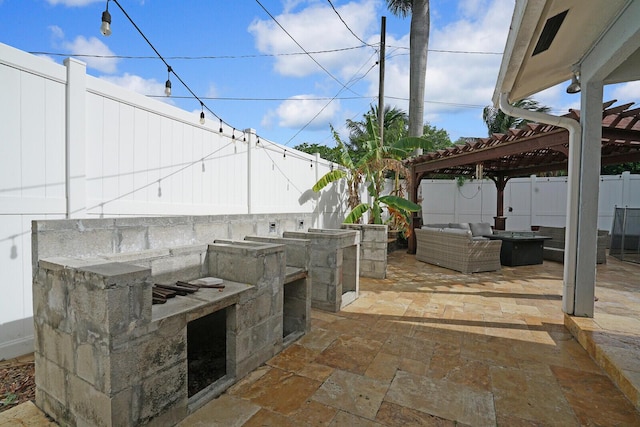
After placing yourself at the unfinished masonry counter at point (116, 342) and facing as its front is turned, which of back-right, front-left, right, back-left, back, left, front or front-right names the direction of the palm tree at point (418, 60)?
left

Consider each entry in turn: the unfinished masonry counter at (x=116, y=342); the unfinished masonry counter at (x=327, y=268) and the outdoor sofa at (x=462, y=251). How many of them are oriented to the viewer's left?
0

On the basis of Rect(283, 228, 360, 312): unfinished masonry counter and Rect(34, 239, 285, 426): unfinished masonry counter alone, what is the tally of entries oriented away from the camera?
0

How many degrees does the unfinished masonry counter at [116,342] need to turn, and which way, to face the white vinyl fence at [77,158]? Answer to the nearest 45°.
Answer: approximately 135° to its left

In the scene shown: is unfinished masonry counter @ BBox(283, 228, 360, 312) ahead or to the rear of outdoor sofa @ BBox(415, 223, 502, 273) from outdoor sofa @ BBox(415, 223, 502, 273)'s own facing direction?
to the rear

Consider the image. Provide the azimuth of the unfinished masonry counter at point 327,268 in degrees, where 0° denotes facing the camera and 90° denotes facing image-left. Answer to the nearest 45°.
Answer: approximately 315°

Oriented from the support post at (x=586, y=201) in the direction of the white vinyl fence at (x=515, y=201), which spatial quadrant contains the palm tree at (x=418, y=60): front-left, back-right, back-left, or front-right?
front-left

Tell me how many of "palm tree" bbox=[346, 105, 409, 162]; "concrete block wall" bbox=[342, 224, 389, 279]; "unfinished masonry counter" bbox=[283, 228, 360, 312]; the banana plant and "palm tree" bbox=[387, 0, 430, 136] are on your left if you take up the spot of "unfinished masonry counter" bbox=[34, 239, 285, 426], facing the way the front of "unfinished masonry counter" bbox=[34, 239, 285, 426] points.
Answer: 5

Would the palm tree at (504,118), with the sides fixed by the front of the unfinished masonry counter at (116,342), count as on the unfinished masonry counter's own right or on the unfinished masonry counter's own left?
on the unfinished masonry counter's own left

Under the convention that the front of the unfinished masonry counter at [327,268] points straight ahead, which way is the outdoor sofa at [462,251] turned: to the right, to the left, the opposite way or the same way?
to the left

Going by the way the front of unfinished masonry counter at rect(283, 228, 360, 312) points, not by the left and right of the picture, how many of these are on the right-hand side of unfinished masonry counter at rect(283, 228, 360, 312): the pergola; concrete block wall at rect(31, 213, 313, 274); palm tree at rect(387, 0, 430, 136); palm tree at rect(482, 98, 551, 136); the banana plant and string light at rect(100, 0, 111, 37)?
2

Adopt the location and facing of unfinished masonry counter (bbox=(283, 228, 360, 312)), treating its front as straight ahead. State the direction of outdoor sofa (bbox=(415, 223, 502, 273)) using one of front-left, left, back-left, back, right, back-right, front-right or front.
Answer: left

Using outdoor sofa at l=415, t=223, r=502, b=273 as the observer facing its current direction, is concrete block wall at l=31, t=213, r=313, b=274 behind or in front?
behind

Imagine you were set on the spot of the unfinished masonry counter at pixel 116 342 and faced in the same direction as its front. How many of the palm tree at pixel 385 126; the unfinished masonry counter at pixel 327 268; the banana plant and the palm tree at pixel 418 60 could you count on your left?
4

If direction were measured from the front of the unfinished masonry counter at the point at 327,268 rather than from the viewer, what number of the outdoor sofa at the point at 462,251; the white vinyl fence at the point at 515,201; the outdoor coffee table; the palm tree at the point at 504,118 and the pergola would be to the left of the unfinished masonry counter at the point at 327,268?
5

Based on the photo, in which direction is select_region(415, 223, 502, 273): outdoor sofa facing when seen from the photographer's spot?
facing away from the viewer and to the right of the viewer
